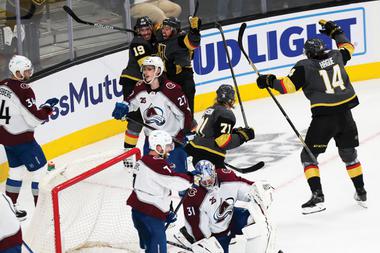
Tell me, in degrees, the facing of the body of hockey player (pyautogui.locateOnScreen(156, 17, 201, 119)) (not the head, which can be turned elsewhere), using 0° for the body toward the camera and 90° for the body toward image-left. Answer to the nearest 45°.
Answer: approximately 45°

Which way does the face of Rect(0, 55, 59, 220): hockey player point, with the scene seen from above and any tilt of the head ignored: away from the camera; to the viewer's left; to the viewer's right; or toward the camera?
to the viewer's right

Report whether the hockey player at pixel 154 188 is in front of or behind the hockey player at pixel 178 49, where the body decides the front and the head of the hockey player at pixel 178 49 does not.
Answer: in front

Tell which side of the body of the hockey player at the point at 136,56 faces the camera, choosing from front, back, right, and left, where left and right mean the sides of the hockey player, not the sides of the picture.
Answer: right

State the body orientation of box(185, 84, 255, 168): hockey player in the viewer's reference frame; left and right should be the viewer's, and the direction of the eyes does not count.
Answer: facing away from the viewer and to the right of the viewer

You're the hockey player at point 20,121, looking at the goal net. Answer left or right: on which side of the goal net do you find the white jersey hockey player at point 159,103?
left
